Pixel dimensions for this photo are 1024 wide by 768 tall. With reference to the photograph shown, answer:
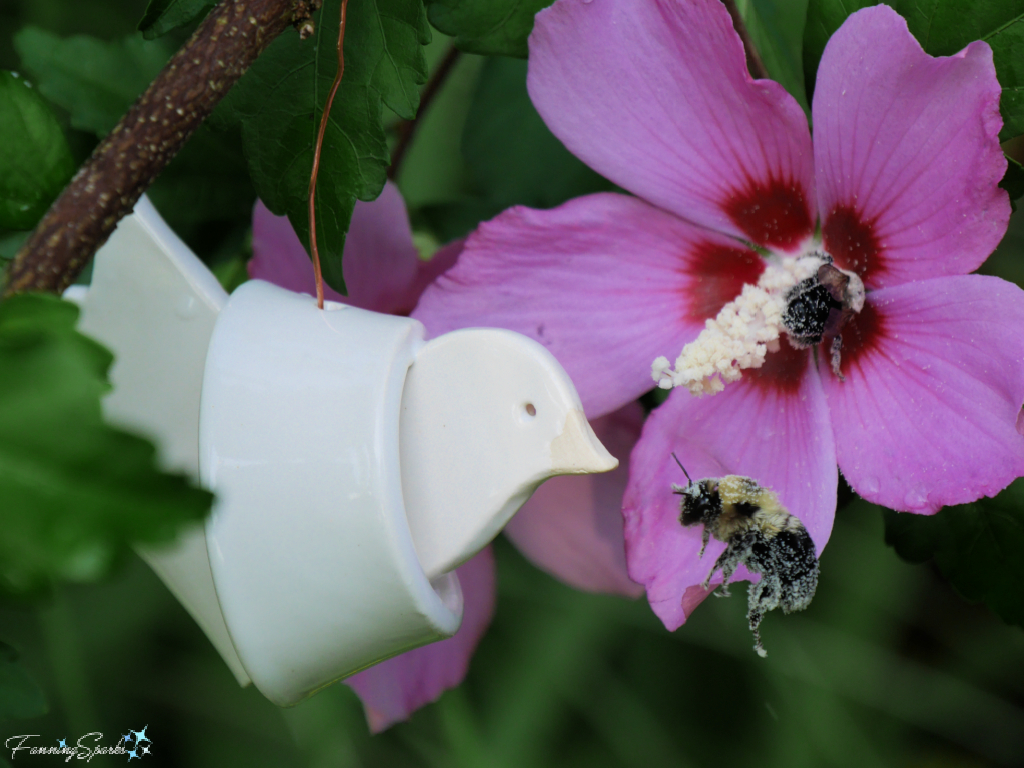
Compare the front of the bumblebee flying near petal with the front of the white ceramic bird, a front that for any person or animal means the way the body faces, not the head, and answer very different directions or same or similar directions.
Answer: very different directions

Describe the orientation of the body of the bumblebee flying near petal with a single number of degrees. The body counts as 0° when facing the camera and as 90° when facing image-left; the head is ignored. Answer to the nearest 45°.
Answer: approximately 90°

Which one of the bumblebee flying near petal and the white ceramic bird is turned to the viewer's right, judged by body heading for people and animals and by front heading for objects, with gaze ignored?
the white ceramic bird

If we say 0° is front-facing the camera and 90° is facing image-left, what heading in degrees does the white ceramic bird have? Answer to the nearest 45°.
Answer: approximately 270°

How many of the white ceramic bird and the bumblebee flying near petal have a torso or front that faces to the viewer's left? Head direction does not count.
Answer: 1
